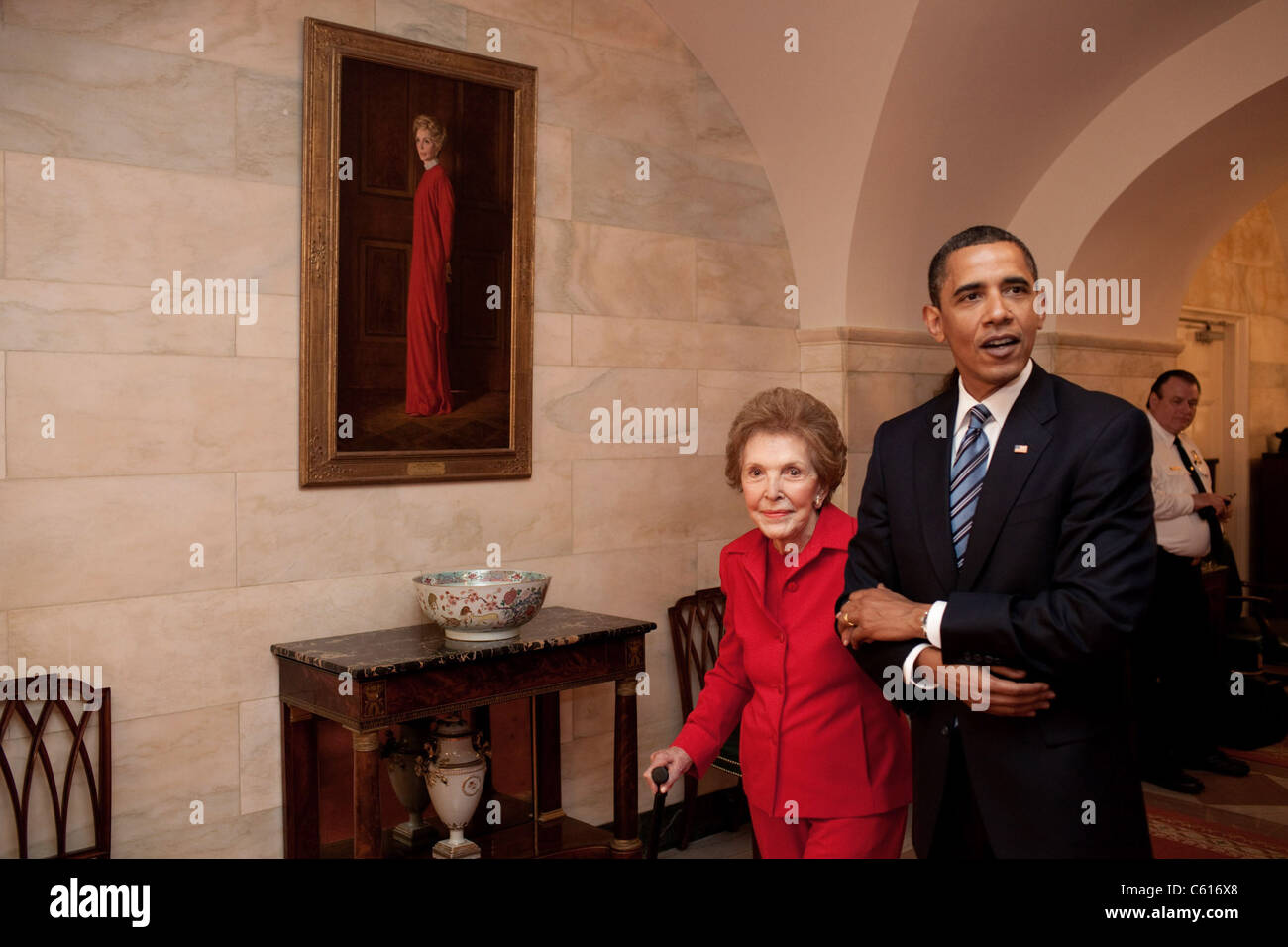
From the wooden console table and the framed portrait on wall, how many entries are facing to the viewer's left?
0

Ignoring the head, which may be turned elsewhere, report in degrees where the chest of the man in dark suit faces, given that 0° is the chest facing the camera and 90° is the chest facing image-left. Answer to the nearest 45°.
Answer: approximately 45°

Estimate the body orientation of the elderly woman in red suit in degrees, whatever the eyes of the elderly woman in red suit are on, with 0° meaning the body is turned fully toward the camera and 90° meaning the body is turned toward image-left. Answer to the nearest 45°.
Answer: approximately 45°

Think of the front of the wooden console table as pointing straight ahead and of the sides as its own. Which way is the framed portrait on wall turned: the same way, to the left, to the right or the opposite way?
the same way

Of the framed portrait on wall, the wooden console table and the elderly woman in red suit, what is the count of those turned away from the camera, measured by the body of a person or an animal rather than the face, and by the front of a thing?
0

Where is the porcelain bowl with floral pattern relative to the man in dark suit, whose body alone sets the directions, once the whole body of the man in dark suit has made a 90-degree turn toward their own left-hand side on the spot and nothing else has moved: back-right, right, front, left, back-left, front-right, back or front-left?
back

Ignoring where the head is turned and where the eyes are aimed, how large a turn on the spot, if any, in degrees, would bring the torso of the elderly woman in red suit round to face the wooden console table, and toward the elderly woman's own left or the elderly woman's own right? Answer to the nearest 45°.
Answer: approximately 90° to the elderly woman's own right

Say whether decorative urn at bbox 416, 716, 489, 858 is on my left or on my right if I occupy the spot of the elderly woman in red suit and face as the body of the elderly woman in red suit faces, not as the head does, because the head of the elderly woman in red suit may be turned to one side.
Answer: on my right

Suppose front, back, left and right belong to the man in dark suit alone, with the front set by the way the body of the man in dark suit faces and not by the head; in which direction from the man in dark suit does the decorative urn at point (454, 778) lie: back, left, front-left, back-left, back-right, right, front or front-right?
right

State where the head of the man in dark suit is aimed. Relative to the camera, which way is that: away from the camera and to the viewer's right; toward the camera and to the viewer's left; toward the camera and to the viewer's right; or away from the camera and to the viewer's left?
toward the camera and to the viewer's right

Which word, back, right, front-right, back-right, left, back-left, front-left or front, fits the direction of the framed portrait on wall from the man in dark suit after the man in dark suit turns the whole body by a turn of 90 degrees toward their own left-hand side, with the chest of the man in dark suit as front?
back

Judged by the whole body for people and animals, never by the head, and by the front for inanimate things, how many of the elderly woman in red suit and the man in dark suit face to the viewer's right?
0

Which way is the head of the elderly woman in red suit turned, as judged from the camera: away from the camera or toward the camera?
toward the camera

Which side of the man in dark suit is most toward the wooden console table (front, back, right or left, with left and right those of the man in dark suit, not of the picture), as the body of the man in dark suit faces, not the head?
right

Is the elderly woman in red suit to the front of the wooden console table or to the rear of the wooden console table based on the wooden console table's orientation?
to the front
